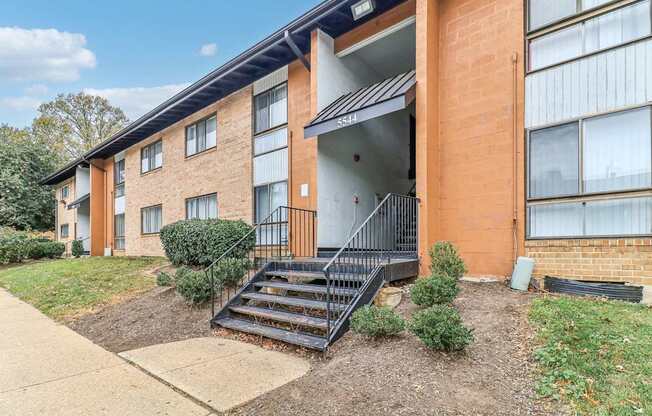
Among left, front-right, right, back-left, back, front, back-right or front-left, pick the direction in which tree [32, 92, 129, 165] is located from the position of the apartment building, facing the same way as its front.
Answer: right

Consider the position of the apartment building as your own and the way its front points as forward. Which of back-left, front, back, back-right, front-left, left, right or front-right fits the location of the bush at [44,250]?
right

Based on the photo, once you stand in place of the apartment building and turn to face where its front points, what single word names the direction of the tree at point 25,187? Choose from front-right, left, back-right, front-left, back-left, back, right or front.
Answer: right

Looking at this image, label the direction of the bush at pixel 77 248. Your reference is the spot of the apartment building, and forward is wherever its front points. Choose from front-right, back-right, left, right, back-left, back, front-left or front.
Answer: right

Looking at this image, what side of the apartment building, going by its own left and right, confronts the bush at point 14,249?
right

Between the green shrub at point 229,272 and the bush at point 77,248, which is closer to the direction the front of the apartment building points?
the green shrub

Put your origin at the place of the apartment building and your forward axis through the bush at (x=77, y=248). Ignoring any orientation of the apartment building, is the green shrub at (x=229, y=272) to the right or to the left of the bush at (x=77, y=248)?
left

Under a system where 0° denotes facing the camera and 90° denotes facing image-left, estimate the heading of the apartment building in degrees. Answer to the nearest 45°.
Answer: approximately 45°
